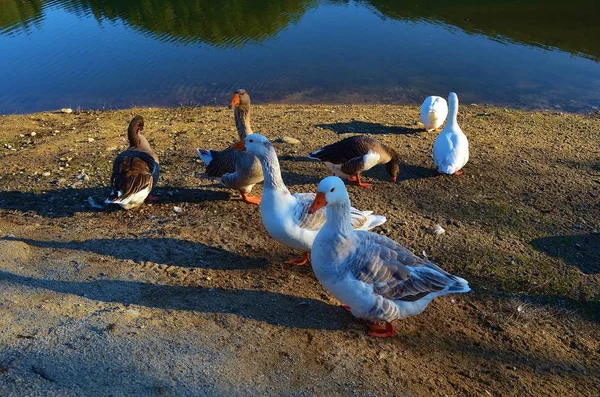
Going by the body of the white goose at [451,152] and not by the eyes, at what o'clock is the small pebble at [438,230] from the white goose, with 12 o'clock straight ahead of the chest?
The small pebble is roughly at 6 o'clock from the white goose.

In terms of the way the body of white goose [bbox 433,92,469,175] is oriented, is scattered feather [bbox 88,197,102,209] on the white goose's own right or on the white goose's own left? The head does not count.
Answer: on the white goose's own left

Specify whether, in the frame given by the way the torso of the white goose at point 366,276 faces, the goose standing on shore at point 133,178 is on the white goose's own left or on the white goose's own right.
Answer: on the white goose's own right

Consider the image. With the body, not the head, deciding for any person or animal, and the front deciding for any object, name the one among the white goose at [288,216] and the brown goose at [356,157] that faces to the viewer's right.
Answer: the brown goose

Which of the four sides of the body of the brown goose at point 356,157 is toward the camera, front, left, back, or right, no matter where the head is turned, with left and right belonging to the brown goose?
right

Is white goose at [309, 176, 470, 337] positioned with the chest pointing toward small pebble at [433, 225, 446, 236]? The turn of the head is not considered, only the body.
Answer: no

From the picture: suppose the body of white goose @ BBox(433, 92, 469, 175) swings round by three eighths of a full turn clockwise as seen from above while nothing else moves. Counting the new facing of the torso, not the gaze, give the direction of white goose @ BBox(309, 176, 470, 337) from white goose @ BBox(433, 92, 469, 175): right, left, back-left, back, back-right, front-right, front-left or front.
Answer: front-right

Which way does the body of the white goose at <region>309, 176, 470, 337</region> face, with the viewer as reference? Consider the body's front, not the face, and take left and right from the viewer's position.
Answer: facing the viewer and to the left of the viewer

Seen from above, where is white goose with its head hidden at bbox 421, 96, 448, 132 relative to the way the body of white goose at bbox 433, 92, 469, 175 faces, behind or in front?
in front

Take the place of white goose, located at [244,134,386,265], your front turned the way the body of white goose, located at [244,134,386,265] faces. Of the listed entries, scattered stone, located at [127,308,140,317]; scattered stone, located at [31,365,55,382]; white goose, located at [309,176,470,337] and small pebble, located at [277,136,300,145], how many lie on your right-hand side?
1

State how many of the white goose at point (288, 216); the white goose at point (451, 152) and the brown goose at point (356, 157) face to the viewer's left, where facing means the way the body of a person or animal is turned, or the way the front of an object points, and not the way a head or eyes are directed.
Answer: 1

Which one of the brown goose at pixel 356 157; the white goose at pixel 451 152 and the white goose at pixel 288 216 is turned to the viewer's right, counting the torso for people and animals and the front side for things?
the brown goose

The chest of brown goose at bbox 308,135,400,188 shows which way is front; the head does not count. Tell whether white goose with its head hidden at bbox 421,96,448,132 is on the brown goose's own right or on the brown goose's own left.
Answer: on the brown goose's own left

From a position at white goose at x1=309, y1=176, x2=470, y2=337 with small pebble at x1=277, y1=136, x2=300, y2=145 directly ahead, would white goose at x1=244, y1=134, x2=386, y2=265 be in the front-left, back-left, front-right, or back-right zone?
front-left

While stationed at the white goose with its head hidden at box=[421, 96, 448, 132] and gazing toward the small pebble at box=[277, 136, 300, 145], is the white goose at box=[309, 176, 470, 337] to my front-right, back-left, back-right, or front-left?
front-left

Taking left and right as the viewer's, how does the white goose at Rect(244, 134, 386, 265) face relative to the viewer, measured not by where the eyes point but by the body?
facing to the left of the viewer

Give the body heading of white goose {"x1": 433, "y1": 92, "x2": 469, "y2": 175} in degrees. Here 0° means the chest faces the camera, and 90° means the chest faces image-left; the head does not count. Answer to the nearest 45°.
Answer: approximately 180°
